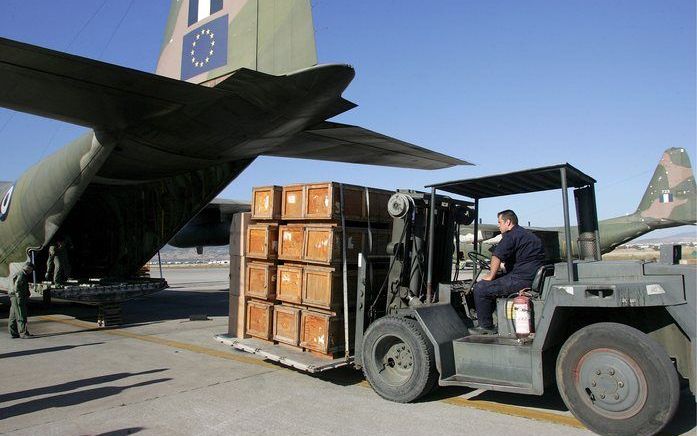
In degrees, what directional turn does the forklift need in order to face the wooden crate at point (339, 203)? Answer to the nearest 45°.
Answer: approximately 45° to its left

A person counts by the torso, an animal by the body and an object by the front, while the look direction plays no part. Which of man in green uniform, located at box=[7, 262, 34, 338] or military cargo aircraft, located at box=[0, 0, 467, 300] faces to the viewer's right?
the man in green uniform

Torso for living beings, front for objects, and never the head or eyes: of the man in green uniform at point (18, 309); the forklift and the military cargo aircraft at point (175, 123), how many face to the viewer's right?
1

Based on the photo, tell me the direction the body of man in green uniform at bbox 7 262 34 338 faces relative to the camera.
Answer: to the viewer's right

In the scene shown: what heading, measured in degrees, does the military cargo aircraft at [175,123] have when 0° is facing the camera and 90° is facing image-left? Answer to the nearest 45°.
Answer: approximately 135°

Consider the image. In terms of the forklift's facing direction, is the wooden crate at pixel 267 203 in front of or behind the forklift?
in front

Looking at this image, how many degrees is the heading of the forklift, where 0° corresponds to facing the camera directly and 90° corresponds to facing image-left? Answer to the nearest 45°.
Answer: approximately 135°

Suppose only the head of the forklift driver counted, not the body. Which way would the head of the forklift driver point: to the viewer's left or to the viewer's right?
to the viewer's left

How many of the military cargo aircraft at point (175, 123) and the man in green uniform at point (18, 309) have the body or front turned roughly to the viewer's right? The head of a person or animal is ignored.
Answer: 1

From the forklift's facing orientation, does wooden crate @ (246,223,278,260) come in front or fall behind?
in front
